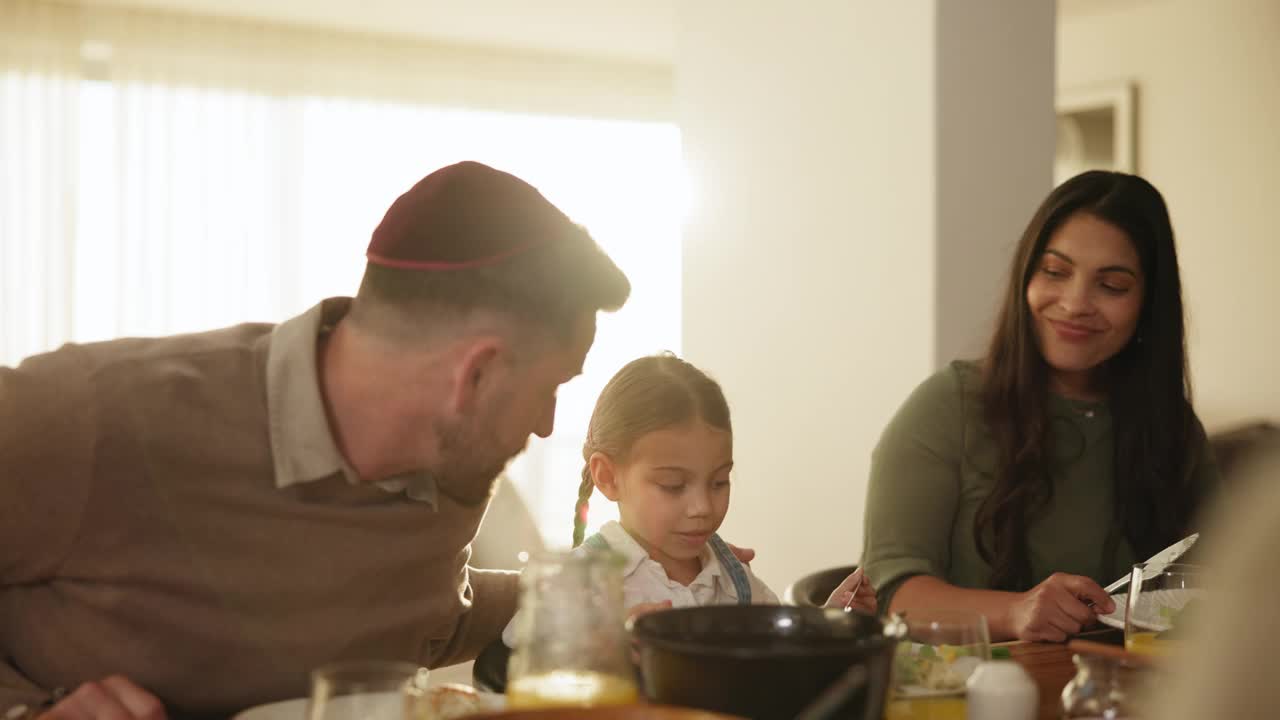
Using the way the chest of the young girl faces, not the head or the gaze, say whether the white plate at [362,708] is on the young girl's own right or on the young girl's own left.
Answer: on the young girl's own right

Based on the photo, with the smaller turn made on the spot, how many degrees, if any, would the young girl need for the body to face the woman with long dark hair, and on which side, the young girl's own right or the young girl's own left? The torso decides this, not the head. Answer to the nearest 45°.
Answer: approximately 90° to the young girl's own left

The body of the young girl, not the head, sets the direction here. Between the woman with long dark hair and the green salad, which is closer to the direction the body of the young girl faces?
the green salad

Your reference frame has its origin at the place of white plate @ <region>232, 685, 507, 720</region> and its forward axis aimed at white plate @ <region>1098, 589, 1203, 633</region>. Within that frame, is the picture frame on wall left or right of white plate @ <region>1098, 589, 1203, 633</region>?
left

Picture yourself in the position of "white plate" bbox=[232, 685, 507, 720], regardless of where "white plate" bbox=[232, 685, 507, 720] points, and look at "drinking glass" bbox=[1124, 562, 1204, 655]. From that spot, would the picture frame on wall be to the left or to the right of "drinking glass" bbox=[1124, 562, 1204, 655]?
left

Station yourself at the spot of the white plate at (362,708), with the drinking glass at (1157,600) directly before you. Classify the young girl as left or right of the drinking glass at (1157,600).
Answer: left

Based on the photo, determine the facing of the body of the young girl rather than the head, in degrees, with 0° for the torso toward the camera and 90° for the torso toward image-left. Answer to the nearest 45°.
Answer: approximately 315°

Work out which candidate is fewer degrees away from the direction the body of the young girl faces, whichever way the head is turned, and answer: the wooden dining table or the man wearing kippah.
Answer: the wooden dining table

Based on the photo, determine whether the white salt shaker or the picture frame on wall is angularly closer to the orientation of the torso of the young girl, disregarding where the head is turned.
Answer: the white salt shaker

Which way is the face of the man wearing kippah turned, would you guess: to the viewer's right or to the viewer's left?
to the viewer's right
